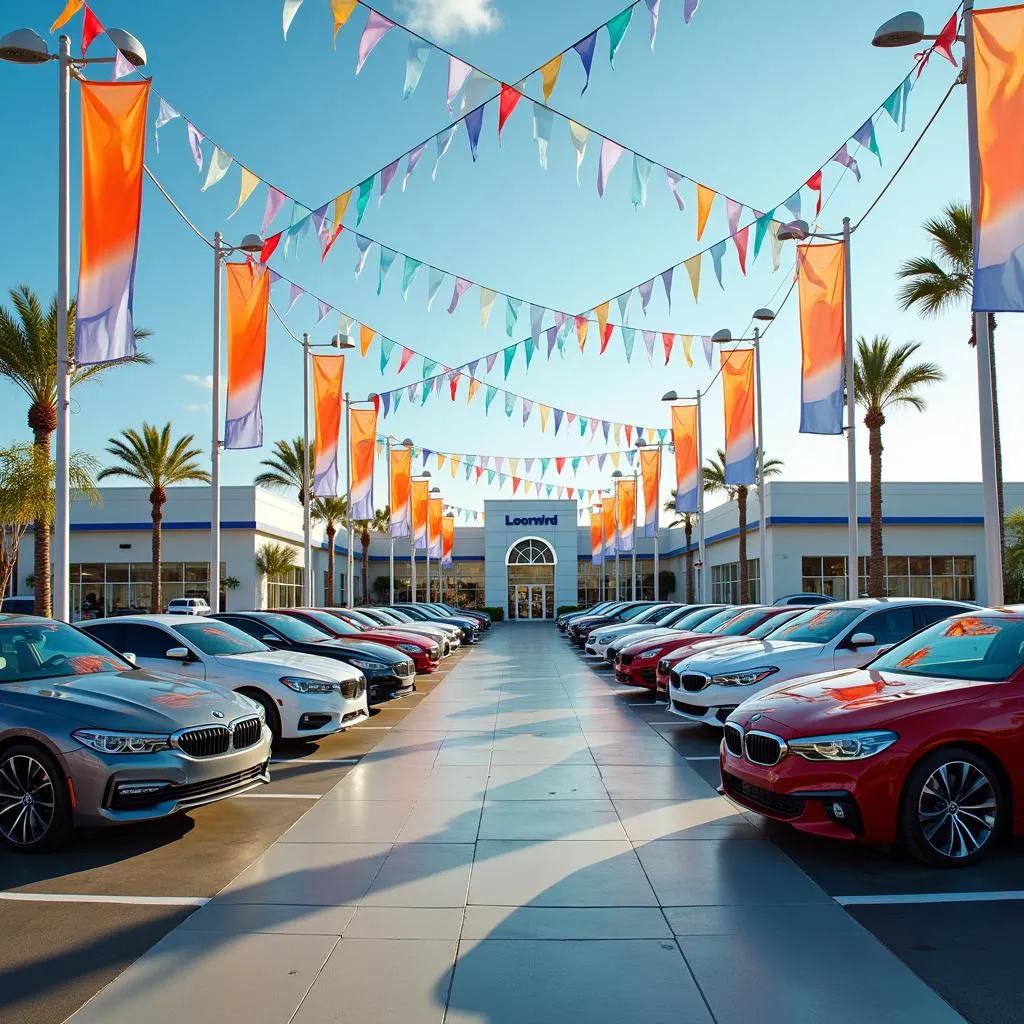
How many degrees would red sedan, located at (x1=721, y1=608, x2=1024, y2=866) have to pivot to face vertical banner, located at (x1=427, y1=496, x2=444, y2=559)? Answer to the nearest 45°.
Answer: approximately 90° to its right

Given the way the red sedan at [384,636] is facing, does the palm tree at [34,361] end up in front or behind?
behind

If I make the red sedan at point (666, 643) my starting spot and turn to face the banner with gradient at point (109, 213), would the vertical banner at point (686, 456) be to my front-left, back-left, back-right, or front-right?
back-right

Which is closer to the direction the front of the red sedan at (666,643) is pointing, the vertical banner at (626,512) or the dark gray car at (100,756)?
the dark gray car

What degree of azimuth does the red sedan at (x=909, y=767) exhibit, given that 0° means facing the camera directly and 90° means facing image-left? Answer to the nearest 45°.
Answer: approximately 45°

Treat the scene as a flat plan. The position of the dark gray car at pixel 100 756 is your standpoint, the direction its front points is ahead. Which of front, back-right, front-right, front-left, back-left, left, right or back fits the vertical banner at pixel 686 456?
left

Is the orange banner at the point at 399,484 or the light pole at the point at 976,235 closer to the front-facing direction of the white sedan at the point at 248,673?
the light pole

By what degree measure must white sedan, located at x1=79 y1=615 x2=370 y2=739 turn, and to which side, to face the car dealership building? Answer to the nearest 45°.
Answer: approximately 90° to its left

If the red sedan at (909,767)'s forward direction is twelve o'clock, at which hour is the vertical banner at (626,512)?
The vertical banner is roughly at 4 o'clock from the red sedan.

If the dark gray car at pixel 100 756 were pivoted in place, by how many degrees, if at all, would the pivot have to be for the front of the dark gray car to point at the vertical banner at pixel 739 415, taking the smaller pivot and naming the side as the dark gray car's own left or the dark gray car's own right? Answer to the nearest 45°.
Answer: approximately 90° to the dark gray car's own left

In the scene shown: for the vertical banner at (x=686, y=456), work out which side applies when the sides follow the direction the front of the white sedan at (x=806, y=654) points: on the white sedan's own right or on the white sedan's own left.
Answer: on the white sedan's own right

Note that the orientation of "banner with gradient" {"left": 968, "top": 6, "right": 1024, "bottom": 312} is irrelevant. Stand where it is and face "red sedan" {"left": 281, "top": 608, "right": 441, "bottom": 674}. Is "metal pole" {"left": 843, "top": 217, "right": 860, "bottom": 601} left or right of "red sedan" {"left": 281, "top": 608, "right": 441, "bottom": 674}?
right
